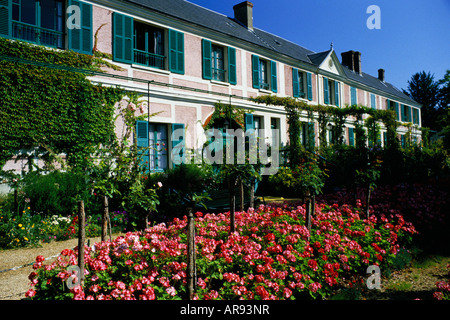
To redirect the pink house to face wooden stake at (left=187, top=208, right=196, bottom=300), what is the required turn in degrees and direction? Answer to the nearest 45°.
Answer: approximately 45° to its right

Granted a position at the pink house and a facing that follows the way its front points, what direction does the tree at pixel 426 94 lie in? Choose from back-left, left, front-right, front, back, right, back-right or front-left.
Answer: left

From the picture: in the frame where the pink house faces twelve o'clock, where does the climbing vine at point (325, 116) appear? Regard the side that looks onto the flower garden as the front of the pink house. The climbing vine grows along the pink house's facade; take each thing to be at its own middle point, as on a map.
The climbing vine is roughly at 9 o'clock from the pink house.

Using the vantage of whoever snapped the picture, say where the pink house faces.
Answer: facing the viewer and to the right of the viewer

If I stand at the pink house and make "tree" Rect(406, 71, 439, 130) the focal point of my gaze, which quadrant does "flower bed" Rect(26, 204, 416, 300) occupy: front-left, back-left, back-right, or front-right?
back-right

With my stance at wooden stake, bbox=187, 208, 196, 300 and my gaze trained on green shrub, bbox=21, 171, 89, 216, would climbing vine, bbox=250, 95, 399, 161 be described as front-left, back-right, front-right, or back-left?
front-right

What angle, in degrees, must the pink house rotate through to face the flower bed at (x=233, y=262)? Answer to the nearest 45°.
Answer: approximately 45° to its right

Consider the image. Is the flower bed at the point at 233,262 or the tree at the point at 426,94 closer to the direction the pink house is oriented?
the flower bed

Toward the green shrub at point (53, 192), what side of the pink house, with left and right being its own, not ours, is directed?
right

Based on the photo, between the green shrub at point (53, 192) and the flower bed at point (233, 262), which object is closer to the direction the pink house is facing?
the flower bed
